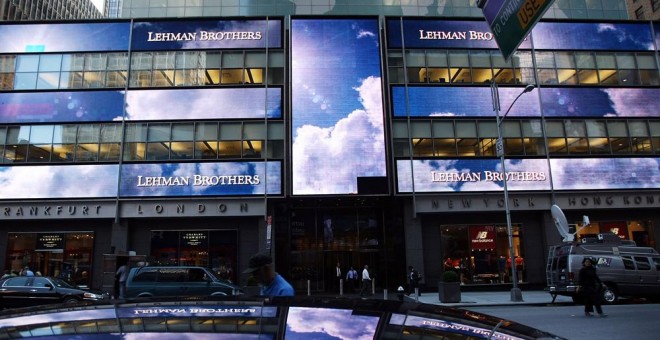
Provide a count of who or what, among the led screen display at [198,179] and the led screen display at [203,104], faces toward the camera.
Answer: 2

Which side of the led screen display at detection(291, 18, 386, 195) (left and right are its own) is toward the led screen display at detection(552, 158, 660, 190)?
left

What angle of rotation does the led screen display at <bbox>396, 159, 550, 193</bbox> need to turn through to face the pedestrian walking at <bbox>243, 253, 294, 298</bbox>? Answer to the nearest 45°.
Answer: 0° — it already faces them

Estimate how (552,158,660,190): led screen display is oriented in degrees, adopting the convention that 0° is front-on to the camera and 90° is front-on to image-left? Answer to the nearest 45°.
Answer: approximately 0°
